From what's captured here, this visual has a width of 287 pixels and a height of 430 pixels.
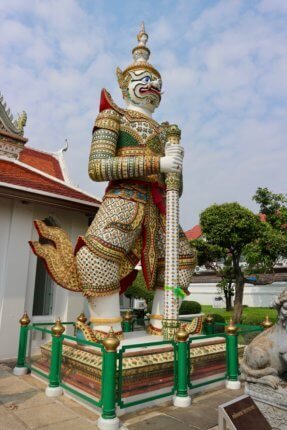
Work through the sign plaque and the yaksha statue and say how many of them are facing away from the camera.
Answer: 0

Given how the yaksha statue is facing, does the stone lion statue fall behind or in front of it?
in front

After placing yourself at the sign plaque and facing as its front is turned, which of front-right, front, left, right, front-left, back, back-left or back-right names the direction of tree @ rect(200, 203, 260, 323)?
back-left

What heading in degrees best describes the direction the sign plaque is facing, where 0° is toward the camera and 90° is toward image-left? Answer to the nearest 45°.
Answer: approximately 315°

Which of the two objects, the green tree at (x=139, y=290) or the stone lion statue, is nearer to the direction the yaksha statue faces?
the stone lion statue

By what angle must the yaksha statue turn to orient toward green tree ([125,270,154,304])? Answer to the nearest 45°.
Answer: approximately 135° to its left

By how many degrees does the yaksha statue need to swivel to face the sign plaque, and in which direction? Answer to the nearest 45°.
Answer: approximately 45° to its right

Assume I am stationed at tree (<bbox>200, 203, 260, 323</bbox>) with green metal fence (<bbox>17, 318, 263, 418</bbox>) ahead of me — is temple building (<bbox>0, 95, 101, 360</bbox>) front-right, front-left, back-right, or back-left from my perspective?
front-right

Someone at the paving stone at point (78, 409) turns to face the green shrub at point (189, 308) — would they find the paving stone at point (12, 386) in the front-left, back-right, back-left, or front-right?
front-left

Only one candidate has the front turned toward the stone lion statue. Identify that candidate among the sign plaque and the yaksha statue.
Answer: the yaksha statue

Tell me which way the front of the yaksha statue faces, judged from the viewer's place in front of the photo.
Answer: facing the viewer and to the right of the viewer

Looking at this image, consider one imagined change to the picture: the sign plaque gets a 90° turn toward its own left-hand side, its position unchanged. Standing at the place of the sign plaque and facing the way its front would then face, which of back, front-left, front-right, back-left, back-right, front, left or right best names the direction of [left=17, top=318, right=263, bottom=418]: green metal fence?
left

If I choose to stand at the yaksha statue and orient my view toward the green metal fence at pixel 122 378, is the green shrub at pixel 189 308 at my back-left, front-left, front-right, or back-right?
back-left

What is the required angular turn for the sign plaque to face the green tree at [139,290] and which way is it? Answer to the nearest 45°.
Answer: approximately 135° to its left
